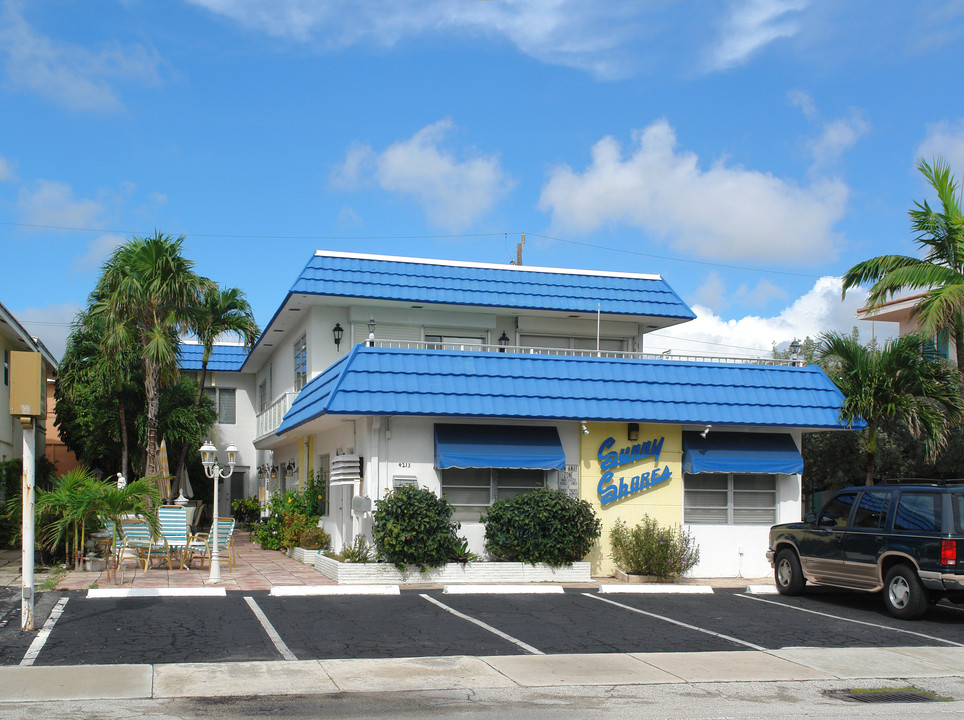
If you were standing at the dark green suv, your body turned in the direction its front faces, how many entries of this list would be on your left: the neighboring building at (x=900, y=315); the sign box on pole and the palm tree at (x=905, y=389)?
1

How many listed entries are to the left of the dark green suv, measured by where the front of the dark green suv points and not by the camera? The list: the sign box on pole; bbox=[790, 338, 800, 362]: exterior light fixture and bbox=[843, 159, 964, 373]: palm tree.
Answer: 1

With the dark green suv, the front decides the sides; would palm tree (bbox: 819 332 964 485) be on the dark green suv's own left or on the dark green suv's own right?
on the dark green suv's own right

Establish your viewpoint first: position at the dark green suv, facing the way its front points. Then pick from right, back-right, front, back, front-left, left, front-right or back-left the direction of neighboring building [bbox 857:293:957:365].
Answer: front-right

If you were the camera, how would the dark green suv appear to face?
facing away from the viewer and to the left of the viewer

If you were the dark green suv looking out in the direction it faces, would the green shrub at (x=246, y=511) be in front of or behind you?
in front

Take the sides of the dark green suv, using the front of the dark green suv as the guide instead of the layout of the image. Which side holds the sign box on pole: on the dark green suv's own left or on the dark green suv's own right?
on the dark green suv's own left
